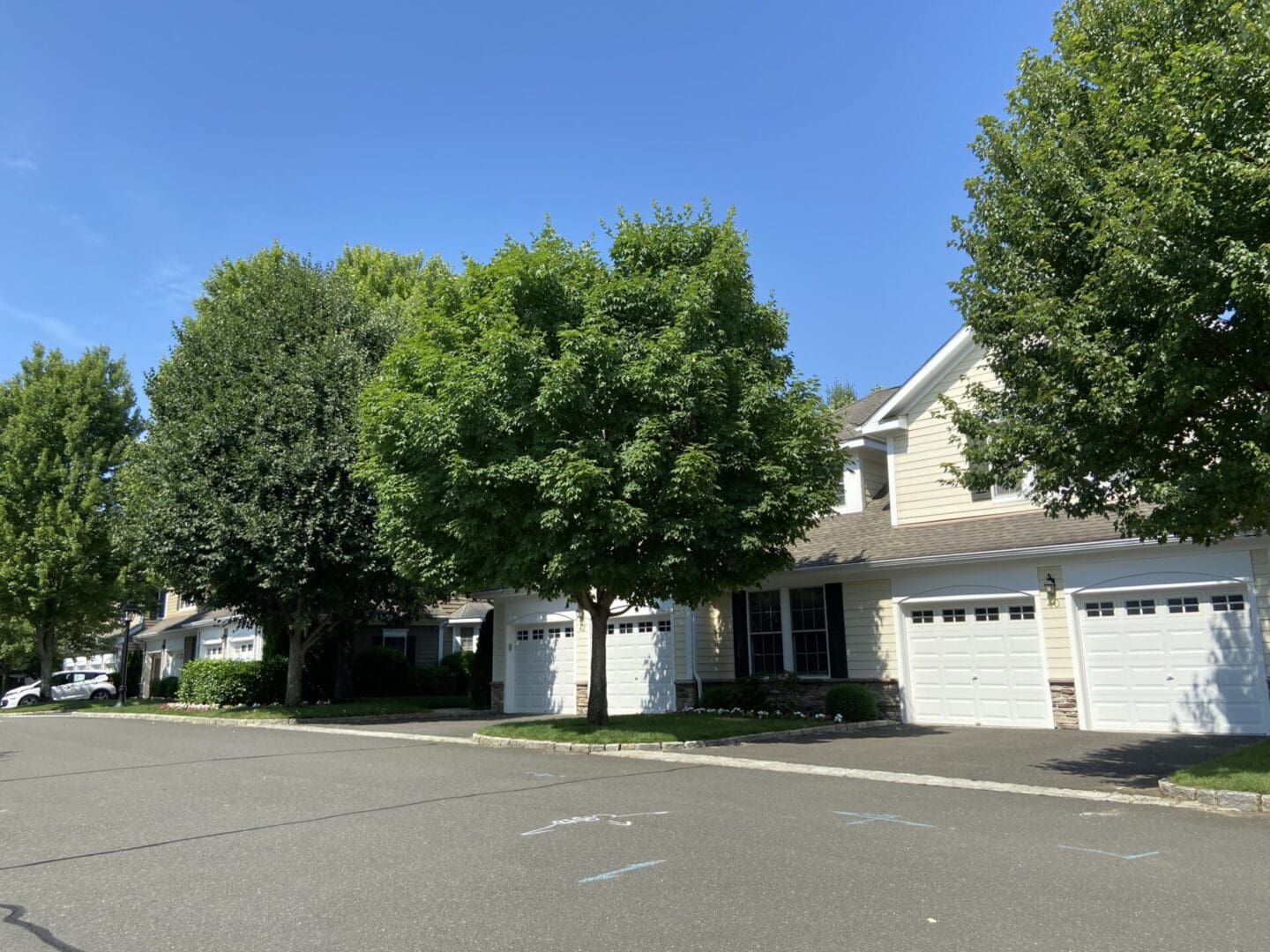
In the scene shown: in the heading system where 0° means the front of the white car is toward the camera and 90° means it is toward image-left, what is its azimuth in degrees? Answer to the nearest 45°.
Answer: approximately 90°

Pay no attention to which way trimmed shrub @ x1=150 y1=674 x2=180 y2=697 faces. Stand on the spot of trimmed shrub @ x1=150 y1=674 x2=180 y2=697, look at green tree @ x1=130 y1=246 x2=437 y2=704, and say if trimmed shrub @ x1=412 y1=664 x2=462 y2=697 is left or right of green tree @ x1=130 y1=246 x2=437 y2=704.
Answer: left

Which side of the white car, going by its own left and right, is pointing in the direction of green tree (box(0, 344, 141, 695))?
left

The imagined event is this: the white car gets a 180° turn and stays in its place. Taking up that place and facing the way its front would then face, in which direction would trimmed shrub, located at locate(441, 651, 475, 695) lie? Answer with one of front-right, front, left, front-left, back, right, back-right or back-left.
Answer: front-right
